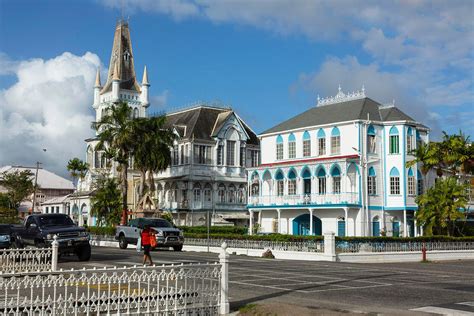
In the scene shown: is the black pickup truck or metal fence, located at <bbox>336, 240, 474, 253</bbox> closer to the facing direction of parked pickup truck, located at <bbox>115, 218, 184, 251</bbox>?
the metal fence

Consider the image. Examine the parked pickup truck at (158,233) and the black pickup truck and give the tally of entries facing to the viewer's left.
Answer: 0

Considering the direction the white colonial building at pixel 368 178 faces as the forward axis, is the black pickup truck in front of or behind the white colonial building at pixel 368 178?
in front

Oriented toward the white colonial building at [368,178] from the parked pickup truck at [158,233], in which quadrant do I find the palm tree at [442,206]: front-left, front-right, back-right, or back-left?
front-right

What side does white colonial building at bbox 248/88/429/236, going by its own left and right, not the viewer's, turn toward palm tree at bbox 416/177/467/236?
left

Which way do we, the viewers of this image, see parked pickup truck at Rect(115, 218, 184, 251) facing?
facing the viewer and to the right of the viewer

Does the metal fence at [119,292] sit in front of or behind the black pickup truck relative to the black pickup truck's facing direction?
in front

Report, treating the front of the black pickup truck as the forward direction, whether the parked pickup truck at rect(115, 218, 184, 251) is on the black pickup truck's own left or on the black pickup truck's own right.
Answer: on the black pickup truck's own left

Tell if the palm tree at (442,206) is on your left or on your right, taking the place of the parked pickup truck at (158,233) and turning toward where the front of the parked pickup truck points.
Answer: on your left

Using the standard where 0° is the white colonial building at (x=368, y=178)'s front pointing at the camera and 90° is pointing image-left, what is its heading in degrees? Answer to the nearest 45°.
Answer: approximately 45°

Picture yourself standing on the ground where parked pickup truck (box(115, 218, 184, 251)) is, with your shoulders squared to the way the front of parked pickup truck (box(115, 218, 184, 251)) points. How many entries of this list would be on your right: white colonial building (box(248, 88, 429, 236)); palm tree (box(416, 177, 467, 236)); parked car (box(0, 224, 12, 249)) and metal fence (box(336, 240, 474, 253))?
1

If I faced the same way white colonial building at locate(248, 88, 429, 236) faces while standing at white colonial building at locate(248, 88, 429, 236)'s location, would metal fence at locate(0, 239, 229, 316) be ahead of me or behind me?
ahead

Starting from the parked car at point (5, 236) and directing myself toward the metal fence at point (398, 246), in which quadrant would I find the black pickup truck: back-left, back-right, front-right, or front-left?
front-right
